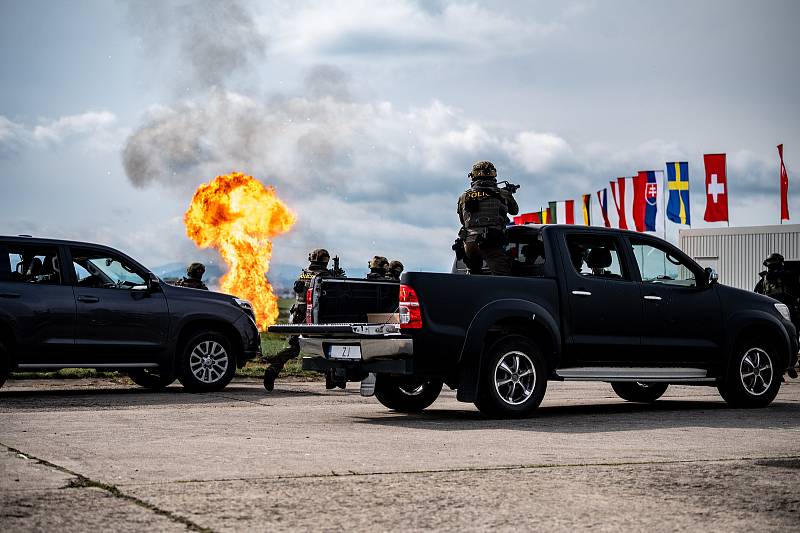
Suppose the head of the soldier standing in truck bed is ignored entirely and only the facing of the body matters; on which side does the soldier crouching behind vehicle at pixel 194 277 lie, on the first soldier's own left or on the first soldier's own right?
on the first soldier's own left

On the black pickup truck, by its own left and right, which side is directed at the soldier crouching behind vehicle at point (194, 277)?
left

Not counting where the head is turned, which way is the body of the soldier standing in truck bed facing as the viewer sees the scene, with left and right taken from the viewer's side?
facing away from the viewer and to the right of the viewer

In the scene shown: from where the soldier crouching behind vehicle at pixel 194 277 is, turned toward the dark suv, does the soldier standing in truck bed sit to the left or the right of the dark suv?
left

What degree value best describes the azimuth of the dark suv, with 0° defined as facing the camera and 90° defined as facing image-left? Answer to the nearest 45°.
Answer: approximately 270°

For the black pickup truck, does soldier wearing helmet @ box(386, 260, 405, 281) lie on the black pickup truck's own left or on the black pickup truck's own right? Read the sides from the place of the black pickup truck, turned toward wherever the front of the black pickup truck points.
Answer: on the black pickup truck's own left

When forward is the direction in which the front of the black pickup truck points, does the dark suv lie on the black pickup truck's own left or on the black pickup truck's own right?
on the black pickup truck's own left

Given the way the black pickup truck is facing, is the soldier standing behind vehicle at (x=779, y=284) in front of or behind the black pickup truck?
in front

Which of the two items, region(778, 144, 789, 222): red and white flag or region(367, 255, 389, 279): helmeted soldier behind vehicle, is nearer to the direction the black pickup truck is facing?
the red and white flag

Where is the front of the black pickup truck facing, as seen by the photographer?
facing away from the viewer and to the right of the viewer

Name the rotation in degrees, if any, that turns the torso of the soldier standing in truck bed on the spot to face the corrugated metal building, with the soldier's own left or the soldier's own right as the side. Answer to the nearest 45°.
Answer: approximately 45° to the soldier's own left

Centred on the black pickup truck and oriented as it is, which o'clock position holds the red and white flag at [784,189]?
The red and white flag is roughly at 11 o'clock from the black pickup truck.

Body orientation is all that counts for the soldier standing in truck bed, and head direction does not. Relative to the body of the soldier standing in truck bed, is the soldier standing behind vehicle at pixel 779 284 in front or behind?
in front
